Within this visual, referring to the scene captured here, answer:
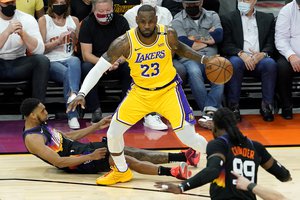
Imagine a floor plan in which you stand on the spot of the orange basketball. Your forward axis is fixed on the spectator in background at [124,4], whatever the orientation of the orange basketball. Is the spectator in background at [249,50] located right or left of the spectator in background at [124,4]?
right

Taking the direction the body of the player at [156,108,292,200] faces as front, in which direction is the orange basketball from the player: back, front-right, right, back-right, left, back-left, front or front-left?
front-right

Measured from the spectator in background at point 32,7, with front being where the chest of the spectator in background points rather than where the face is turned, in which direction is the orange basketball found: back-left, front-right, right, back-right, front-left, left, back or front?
front-left

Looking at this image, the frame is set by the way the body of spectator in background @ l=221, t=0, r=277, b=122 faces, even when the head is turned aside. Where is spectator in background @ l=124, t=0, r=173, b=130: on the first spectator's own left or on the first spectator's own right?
on the first spectator's own right

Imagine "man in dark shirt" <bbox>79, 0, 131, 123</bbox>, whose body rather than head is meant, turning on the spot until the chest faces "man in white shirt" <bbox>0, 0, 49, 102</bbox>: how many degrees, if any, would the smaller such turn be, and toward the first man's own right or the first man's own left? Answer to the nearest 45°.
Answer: approximately 90° to the first man's own right

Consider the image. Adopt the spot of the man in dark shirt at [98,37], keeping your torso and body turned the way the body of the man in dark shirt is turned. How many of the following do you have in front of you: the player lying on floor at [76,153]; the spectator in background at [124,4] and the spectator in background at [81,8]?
1

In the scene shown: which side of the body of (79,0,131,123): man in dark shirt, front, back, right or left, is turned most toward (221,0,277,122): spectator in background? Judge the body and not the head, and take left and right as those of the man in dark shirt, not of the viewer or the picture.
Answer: left

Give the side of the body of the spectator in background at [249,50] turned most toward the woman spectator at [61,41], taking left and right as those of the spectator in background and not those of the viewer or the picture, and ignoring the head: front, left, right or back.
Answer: right

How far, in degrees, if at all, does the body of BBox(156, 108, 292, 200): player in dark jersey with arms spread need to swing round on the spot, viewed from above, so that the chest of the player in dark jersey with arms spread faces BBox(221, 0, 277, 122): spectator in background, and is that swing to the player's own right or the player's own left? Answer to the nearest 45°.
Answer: approximately 45° to the player's own right

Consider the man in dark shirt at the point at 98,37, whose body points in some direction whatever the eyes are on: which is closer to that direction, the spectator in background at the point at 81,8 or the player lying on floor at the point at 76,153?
the player lying on floor
